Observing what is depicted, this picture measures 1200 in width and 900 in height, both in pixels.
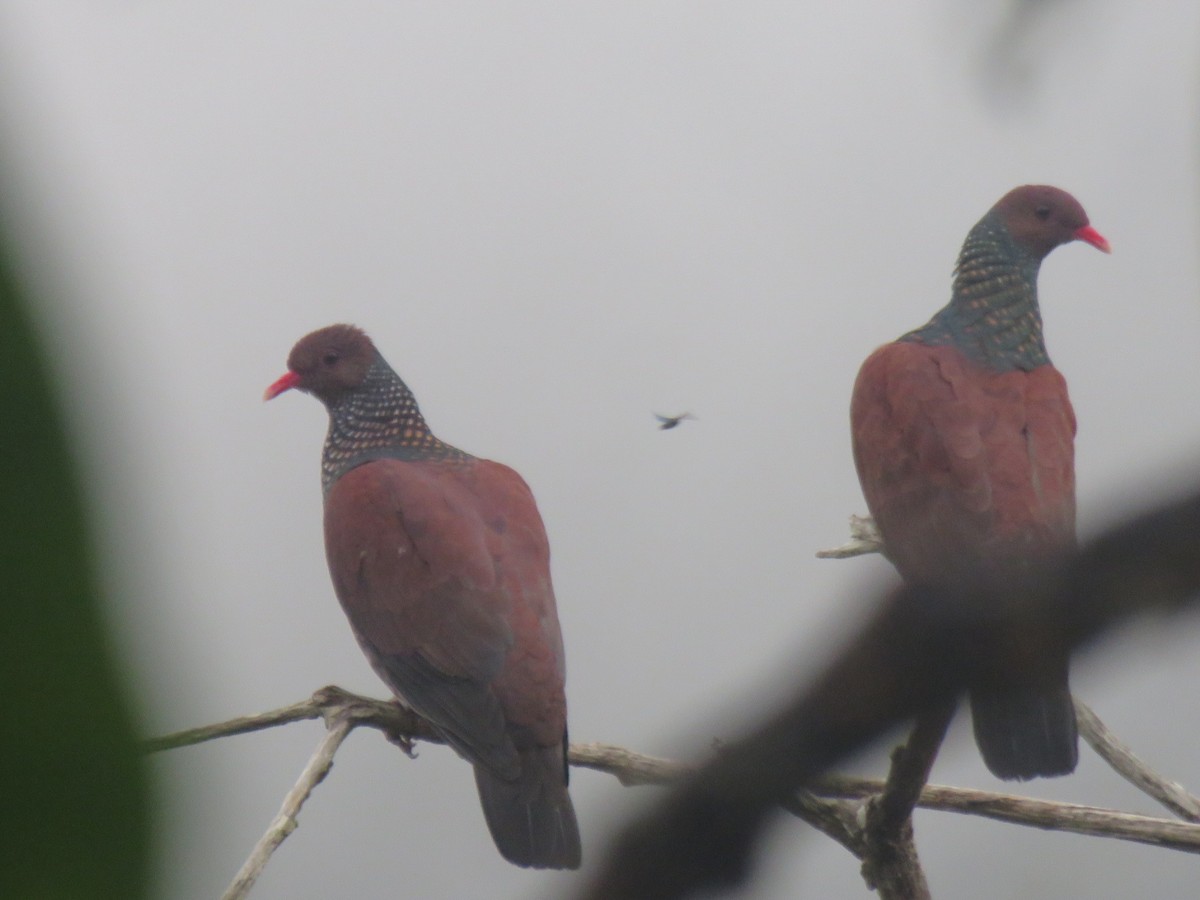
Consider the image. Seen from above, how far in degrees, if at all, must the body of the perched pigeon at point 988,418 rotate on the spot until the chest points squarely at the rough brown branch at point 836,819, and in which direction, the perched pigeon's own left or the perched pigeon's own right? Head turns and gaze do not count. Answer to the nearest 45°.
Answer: approximately 135° to the perched pigeon's own left

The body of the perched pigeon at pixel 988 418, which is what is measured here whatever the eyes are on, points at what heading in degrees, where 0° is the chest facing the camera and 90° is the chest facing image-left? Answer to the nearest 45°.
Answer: approximately 180°

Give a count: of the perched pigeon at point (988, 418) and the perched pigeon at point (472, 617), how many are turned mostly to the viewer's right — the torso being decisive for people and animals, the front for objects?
0

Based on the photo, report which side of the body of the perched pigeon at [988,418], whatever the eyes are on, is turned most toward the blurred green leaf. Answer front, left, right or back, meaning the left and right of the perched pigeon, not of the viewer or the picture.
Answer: back

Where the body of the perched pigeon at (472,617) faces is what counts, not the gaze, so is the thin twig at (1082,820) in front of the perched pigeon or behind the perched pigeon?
behind

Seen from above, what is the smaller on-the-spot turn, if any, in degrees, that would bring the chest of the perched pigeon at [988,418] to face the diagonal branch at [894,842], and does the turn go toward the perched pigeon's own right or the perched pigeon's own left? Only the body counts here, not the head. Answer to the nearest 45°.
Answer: approximately 180°

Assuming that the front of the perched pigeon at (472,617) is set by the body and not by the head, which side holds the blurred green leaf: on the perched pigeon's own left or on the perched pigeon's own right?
on the perched pigeon's own left

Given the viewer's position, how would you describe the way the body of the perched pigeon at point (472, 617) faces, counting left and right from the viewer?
facing away from the viewer and to the left of the viewer
